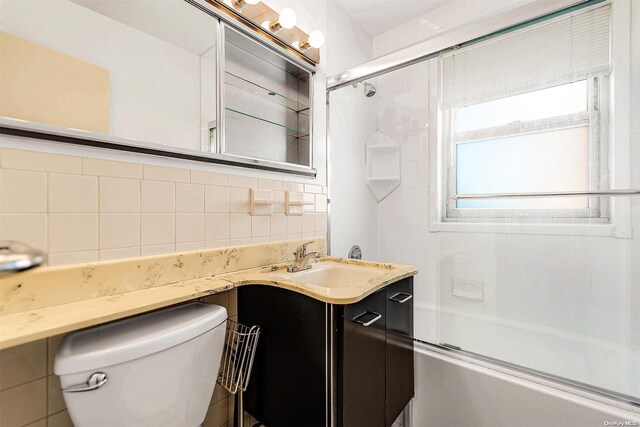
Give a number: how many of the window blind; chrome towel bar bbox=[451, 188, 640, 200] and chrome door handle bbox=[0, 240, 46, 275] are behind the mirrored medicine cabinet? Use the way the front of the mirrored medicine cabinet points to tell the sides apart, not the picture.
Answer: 0

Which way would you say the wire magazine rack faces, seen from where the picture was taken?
facing the viewer and to the left of the viewer

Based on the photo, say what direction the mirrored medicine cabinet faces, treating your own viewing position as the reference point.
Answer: facing the viewer and to the right of the viewer

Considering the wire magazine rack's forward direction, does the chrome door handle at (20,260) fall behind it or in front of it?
in front

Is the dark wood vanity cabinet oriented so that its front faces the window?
no

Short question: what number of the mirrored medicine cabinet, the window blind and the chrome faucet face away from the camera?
0

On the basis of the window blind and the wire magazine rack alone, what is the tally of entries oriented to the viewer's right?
0

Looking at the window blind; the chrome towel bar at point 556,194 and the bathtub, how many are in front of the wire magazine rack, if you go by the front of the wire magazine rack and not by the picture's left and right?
0

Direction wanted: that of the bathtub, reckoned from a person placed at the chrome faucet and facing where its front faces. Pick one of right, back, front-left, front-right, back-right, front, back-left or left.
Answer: front-left

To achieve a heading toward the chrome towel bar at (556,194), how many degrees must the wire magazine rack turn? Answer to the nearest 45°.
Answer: approximately 135° to its left

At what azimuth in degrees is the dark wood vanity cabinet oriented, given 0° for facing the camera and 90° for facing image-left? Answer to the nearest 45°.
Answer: approximately 315°

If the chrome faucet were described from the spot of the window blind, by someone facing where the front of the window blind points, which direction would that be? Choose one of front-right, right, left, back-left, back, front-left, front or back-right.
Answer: front
